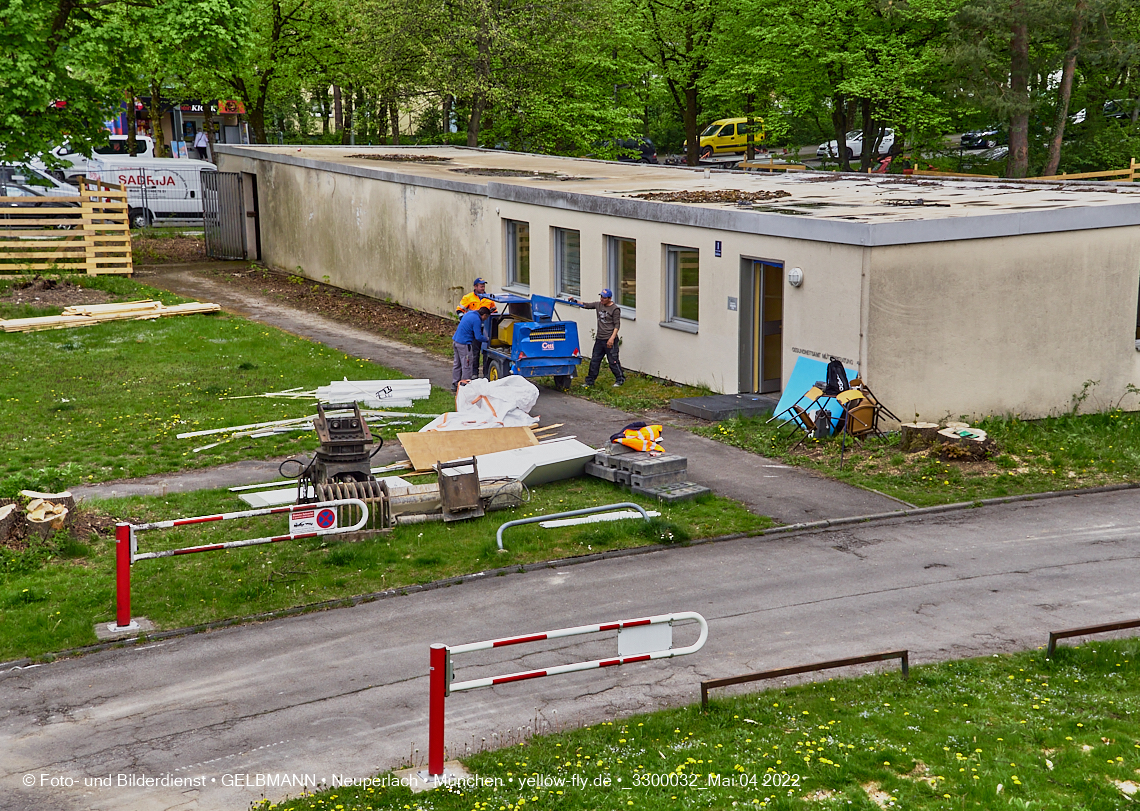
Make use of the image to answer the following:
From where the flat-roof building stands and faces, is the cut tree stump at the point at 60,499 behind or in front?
in front

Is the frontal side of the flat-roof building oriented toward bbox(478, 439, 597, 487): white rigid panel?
yes

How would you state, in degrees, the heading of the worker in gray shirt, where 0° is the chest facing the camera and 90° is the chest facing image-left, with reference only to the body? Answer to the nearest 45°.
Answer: approximately 45°

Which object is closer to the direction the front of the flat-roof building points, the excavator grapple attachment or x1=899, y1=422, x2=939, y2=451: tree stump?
the excavator grapple attachment

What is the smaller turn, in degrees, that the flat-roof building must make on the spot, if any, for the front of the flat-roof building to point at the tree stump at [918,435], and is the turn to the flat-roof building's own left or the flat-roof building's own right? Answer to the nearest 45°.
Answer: approximately 45° to the flat-roof building's own left

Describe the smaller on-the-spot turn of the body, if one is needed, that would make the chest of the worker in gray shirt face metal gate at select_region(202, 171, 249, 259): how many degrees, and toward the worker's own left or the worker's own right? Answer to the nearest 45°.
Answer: approximately 90° to the worker's own right

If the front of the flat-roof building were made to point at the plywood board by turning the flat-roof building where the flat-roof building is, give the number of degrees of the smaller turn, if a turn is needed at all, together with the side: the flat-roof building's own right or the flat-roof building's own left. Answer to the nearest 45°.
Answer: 0° — it already faces it

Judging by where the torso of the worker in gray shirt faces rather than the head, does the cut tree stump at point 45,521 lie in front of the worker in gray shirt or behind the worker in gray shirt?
in front

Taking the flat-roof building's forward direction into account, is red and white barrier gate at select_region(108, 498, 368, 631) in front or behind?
in front

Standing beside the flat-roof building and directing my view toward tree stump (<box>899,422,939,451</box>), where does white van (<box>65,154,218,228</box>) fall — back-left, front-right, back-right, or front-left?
back-right

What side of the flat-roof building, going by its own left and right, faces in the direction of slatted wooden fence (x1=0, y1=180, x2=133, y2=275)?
right

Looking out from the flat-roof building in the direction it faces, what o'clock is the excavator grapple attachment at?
The excavator grapple attachment is roughly at 12 o'clock from the flat-roof building.

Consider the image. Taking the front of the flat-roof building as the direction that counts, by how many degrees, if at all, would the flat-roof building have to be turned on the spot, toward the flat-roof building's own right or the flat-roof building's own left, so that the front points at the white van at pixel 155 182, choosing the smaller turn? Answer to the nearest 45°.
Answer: approximately 90° to the flat-roof building's own right
